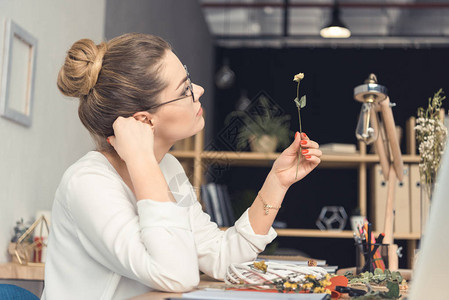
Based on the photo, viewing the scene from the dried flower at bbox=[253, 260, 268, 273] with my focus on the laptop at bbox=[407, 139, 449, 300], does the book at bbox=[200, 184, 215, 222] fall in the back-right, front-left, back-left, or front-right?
back-left

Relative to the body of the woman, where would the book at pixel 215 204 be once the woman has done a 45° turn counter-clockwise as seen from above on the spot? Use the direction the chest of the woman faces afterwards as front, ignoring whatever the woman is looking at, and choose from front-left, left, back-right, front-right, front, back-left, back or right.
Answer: front-left

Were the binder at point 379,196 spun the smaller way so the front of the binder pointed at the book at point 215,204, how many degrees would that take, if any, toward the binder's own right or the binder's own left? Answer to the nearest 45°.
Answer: approximately 45° to the binder's own right

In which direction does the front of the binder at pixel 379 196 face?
toward the camera

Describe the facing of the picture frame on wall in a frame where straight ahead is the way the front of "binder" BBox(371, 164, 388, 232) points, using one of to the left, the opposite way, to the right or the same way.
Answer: to the left

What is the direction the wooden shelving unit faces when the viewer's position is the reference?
facing the viewer

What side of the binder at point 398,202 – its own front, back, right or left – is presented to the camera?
front

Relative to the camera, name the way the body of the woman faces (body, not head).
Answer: to the viewer's right

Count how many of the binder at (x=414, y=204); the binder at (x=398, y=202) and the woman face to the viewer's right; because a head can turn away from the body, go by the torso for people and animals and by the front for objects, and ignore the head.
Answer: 1

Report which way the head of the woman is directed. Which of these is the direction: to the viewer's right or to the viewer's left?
to the viewer's right
